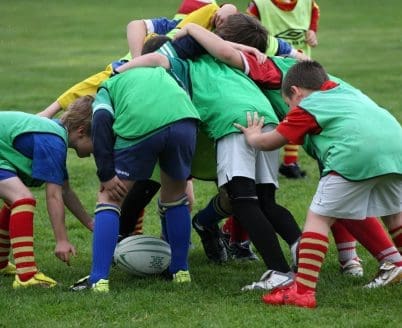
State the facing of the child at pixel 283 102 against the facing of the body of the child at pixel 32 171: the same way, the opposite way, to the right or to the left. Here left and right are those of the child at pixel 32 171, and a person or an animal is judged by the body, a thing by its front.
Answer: the opposite way

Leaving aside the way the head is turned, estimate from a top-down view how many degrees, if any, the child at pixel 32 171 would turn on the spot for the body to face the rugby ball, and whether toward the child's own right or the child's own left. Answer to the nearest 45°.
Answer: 0° — they already face it

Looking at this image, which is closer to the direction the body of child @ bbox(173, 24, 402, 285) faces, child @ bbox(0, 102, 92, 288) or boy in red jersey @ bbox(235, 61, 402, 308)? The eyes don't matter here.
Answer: the child

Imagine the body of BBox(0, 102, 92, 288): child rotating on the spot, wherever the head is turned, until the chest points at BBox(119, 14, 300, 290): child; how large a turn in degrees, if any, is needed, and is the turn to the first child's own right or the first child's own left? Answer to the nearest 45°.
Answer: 0° — they already face them

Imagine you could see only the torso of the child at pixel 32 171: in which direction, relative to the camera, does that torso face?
to the viewer's right

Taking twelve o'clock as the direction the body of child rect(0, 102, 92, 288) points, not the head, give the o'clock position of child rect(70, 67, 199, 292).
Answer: child rect(70, 67, 199, 292) is roughly at 1 o'clock from child rect(0, 102, 92, 288).

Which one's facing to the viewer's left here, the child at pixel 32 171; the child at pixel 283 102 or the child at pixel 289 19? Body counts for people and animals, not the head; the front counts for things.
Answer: the child at pixel 283 102

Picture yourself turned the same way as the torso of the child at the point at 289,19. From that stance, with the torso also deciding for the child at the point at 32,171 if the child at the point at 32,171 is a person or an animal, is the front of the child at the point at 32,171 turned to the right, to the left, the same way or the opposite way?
to the left

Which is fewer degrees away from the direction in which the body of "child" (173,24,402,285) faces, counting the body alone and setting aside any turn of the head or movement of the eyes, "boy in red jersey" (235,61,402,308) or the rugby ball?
the rugby ball

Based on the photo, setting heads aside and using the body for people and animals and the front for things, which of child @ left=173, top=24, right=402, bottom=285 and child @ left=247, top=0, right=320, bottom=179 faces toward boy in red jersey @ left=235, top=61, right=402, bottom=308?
child @ left=247, top=0, right=320, bottom=179

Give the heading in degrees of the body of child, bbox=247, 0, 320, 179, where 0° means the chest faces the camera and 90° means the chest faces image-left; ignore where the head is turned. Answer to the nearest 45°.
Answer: approximately 0°

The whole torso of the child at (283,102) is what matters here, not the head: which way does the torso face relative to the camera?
to the viewer's left
